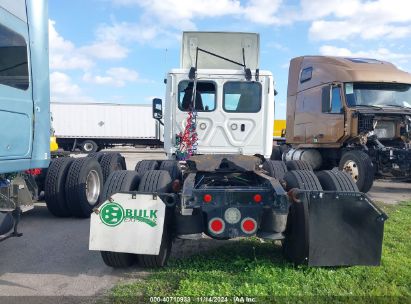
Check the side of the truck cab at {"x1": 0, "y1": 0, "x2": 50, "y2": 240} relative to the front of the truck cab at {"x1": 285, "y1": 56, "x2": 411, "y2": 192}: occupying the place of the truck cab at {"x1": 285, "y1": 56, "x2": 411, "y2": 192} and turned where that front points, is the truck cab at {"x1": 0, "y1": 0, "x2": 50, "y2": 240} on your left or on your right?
on your right

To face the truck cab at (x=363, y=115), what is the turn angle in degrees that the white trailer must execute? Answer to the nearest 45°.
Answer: approximately 90° to its right

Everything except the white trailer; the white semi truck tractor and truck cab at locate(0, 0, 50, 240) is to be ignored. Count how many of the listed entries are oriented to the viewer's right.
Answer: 1

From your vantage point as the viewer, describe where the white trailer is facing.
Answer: facing to the right of the viewer

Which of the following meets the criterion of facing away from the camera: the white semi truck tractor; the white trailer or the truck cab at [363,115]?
the white semi truck tractor

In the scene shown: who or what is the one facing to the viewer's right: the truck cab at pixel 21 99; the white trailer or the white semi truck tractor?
the white trailer

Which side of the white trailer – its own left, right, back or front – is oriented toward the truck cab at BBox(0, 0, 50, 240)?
right

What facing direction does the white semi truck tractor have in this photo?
away from the camera

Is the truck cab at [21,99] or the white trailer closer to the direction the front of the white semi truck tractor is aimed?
the white trailer

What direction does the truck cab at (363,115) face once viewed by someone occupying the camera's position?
facing the viewer and to the right of the viewer

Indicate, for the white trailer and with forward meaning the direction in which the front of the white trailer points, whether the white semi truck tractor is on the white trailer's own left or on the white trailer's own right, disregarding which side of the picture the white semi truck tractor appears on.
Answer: on the white trailer's own right

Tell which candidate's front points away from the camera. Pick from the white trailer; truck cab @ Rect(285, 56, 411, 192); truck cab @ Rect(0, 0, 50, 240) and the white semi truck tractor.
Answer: the white semi truck tractor
